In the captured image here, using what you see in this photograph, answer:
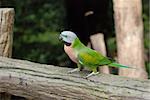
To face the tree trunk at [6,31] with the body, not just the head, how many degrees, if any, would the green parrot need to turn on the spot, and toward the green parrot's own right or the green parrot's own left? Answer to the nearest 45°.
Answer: approximately 45° to the green parrot's own right

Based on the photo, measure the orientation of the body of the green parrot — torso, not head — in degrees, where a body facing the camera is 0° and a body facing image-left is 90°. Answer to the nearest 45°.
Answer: approximately 90°
